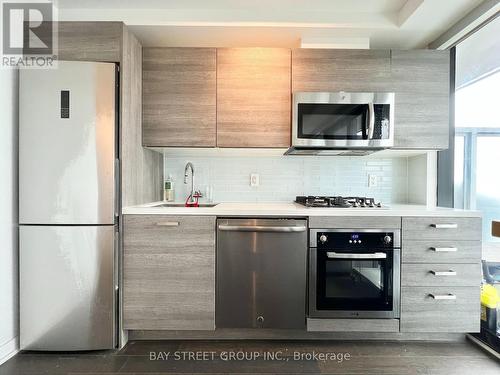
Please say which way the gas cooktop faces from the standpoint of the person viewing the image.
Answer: facing the viewer

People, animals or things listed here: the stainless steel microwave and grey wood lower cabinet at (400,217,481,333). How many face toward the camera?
2

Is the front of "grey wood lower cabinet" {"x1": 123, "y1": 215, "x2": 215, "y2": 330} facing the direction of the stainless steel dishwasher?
no

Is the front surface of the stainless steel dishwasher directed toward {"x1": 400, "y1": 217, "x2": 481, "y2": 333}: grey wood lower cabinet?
no

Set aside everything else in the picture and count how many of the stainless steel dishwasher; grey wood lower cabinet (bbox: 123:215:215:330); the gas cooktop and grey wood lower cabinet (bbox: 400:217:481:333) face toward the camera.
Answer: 4

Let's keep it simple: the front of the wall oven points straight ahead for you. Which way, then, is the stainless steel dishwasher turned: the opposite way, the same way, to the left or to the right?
the same way

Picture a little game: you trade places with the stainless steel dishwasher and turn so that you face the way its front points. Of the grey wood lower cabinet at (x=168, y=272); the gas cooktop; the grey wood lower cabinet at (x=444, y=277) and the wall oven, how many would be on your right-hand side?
1

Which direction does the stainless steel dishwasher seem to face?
toward the camera

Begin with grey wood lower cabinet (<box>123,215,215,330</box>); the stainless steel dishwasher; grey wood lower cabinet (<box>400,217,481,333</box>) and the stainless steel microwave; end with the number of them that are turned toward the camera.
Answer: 4

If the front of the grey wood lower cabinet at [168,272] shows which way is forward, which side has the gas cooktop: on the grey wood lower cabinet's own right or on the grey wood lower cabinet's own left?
on the grey wood lower cabinet's own left

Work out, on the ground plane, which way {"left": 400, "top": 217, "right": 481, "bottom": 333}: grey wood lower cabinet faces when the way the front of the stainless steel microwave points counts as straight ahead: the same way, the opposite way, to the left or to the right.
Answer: the same way

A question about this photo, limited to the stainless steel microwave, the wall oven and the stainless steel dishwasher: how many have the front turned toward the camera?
3

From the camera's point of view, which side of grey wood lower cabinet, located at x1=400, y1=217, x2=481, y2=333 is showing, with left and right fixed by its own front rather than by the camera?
front
